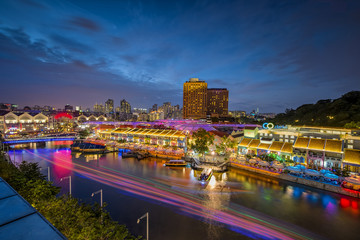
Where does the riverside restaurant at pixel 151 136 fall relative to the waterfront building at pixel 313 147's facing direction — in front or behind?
in front

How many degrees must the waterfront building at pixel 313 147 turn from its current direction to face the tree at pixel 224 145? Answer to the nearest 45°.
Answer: approximately 45° to its right

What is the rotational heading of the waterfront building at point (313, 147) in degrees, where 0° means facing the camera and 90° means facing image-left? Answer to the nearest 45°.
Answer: approximately 45°

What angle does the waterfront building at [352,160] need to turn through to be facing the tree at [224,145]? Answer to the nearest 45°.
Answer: approximately 45° to its right

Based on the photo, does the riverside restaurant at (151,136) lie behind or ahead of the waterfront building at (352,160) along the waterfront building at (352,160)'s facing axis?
ahead

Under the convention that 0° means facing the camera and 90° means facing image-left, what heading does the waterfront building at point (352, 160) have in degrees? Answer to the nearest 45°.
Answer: approximately 45°

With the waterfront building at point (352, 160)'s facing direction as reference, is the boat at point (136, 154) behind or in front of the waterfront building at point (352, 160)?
in front
